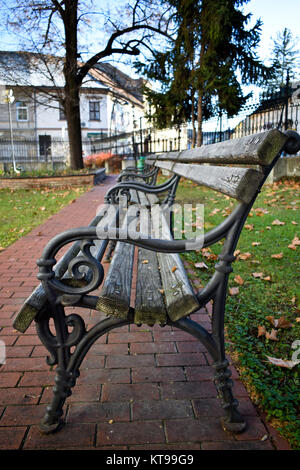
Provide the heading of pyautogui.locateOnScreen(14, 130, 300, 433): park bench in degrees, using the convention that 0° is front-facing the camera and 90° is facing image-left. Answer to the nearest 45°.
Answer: approximately 90°

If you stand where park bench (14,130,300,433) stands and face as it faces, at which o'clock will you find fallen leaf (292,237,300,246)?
The fallen leaf is roughly at 4 o'clock from the park bench.

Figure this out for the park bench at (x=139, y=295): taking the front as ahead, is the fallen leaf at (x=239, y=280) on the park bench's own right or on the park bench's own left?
on the park bench's own right

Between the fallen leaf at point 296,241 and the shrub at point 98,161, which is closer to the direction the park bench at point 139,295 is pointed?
the shrub

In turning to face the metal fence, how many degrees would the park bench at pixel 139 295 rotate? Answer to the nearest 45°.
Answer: approximately 90° to its right

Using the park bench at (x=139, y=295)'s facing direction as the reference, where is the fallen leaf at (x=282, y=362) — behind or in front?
behind

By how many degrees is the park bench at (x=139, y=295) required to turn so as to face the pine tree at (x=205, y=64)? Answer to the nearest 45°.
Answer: approximately 90° to its right
